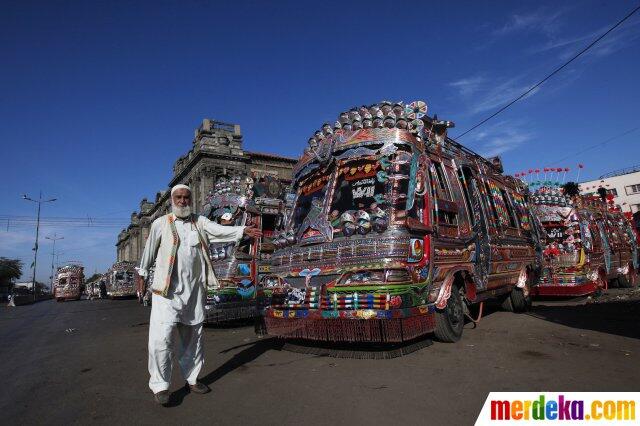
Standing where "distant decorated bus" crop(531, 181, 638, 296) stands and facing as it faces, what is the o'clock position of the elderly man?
The elderly man is roughly at 11 o'clock from the distant decorated bus.

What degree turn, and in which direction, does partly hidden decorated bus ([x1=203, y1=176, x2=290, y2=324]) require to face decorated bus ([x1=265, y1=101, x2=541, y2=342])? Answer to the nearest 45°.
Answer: approximately 90° to its left

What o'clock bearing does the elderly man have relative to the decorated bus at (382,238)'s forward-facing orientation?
The elderly man is roughly at 12 o'clock from the decorated bus.

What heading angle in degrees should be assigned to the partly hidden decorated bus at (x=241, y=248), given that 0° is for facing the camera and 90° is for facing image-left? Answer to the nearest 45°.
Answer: approximately 45°

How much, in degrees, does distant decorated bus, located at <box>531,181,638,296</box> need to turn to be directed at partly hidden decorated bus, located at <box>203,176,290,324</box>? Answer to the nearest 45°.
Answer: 0° — it already faces it

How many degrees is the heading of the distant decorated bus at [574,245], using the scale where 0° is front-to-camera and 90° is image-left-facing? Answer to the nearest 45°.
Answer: approximately 45°

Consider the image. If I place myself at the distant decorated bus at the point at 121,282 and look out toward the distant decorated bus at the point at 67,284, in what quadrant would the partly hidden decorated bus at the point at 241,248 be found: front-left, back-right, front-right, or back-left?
back-left

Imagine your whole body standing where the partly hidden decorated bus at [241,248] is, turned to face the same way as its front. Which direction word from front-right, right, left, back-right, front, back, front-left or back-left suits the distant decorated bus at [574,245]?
back-left

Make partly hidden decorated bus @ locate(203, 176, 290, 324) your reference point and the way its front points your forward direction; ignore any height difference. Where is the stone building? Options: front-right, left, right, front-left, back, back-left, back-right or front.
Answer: back-right

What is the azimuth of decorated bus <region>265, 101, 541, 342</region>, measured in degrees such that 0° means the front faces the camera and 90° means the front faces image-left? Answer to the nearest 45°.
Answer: approximately 45°

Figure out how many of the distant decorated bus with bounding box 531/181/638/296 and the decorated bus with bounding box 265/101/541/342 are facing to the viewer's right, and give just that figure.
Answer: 0

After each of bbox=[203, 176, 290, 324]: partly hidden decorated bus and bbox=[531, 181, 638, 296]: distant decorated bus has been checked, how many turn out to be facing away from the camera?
0

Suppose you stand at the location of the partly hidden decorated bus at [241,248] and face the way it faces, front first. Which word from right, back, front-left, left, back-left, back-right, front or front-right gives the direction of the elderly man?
front-left

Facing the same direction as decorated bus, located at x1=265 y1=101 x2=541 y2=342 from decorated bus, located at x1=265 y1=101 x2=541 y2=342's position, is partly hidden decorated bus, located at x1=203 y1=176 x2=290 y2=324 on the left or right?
on its right

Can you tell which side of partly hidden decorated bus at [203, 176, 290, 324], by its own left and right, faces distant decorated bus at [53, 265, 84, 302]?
right
